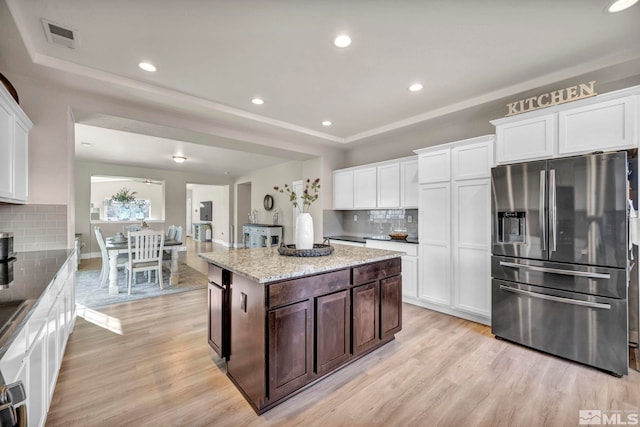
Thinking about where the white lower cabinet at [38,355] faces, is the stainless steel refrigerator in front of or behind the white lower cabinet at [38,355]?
in front

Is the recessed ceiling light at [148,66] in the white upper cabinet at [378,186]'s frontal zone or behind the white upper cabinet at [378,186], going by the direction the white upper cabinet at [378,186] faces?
frontal zone

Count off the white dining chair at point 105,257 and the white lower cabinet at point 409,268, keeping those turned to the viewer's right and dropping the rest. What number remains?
1

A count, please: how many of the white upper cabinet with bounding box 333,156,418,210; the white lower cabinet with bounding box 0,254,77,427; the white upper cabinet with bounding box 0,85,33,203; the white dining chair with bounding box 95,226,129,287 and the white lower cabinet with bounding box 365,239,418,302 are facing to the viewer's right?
3

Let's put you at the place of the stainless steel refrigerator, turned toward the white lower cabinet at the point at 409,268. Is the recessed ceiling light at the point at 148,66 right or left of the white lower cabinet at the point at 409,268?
left

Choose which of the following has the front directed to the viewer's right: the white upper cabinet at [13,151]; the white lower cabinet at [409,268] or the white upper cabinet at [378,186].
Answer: the white upper cabinet at [13,151]

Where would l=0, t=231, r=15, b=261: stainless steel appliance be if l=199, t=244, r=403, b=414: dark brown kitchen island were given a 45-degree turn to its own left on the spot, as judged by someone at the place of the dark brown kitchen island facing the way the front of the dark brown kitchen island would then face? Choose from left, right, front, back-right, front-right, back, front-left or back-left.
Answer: back

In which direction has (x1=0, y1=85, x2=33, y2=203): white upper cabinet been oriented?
to the viewer's right

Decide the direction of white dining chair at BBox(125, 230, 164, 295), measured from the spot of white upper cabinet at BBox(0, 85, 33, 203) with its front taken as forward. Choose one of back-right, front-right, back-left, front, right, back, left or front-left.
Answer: front-left

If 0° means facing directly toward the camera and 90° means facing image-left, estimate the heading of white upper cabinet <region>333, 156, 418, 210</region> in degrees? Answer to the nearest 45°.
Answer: approximately 45°

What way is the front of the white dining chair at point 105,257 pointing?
to the viewer's right

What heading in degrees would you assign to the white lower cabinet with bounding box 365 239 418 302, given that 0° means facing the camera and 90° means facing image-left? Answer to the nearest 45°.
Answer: approximately 45°

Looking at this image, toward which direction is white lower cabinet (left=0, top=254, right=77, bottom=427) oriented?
to the viewer's right
